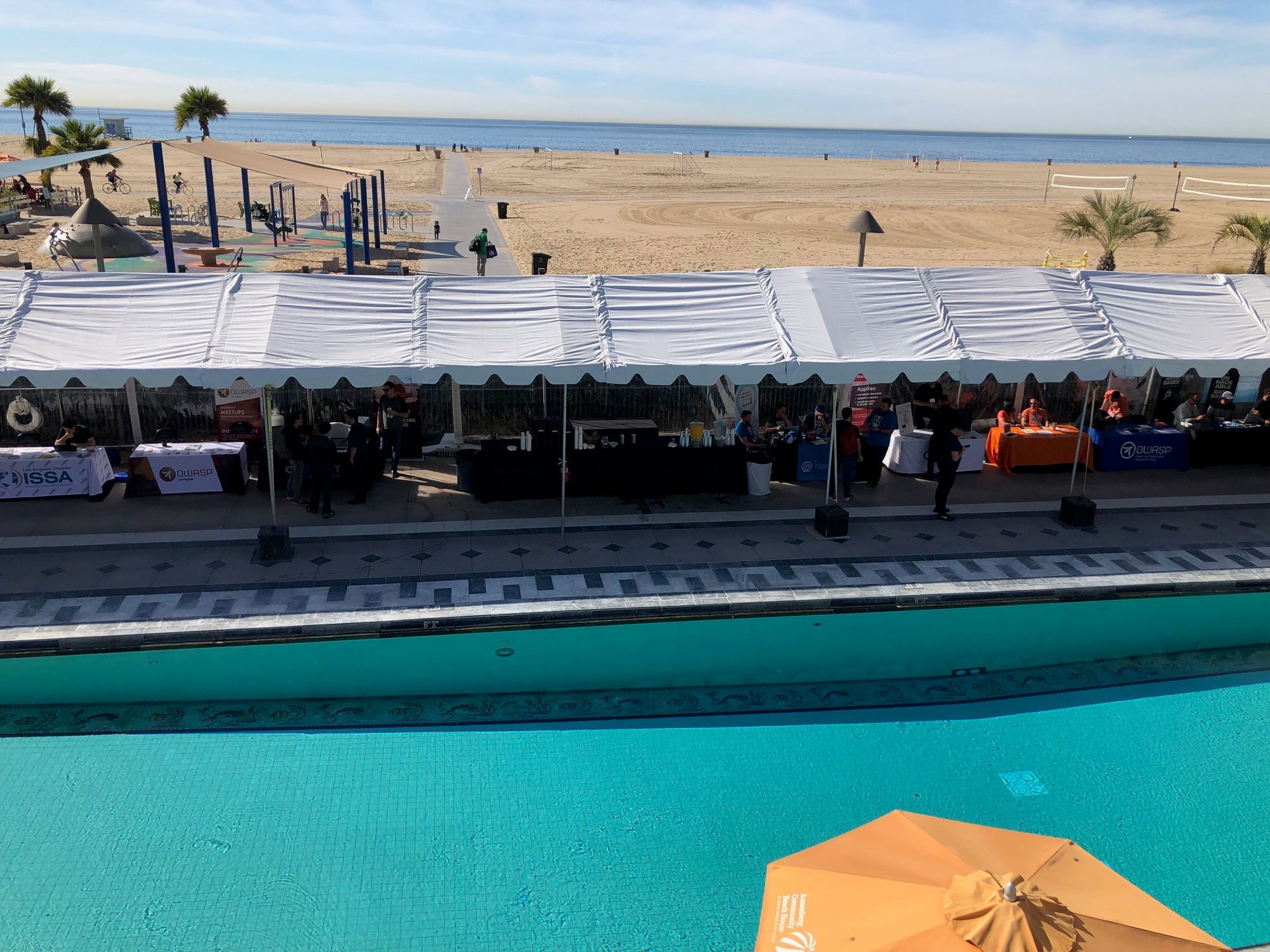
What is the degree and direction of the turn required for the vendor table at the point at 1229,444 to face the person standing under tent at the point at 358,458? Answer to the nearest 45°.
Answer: approximately 45° to its right

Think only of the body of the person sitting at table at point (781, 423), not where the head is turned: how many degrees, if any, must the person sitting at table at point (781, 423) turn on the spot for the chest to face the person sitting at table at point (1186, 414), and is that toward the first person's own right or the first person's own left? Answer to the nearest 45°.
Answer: approximately 90° to the first person's own left

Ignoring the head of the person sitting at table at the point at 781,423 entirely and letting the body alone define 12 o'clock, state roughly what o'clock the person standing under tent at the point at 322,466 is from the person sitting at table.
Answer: The person standing under tent is roughly at 2 o'clock from the person sitting at table.

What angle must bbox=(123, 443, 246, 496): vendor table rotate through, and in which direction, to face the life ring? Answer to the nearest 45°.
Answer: approximately 135° to its right

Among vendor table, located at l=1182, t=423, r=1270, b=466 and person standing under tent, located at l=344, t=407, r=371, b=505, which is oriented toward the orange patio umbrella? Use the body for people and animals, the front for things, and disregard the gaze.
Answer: the vendor table

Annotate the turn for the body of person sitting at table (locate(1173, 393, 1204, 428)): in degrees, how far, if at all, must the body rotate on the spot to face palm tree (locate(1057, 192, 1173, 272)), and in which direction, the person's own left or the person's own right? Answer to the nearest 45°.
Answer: approximately 135° to the person's own left

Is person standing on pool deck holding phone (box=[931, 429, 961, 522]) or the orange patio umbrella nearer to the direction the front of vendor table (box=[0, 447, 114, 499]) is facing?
the orange patio umbrella

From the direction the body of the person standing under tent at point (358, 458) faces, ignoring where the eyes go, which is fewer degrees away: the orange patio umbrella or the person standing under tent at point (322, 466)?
the person standing under tent

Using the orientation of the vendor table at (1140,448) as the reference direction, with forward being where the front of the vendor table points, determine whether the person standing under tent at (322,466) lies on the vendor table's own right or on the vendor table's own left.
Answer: on the vendor table's own right

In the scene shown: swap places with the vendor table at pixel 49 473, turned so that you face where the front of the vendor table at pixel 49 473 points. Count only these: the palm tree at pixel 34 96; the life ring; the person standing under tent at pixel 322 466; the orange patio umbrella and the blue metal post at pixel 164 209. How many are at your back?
3
